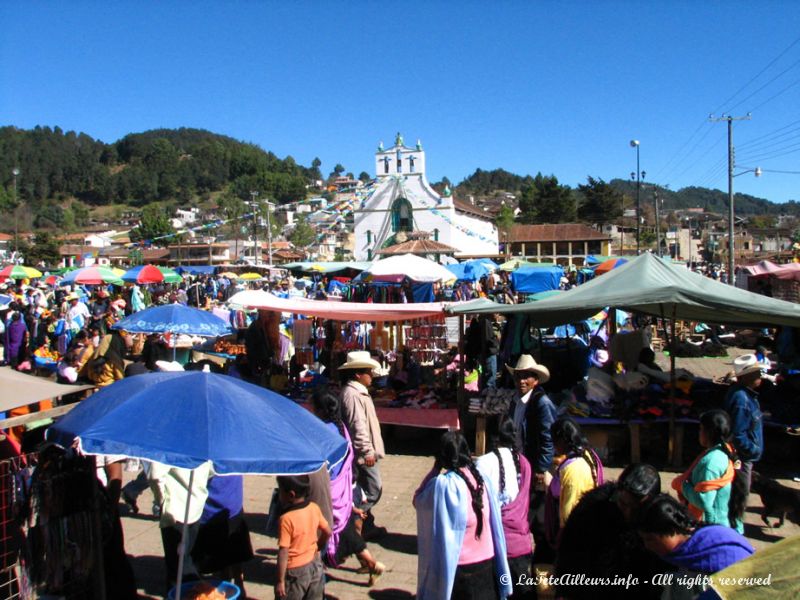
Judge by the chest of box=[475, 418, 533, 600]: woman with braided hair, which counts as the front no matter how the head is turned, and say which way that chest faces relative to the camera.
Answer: away from the camera

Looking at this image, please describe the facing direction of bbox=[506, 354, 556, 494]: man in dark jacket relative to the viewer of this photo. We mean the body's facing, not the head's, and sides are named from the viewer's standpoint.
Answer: facing the viewer and to the left of the viewer

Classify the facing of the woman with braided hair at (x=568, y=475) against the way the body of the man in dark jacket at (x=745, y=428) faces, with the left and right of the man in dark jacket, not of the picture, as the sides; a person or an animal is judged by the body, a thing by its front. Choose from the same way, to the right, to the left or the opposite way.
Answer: the opposite way

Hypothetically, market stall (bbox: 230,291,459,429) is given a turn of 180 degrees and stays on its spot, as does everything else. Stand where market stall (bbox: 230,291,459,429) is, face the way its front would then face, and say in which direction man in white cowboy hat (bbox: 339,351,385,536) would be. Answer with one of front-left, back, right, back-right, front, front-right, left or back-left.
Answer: back

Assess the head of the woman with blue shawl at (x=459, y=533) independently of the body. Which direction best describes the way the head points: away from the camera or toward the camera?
away from the camera

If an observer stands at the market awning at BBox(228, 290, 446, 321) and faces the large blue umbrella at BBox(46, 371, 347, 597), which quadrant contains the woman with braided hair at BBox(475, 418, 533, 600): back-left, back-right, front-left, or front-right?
front-left

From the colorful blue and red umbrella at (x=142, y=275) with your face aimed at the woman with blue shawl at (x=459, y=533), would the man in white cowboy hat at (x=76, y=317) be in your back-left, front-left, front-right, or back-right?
front-right

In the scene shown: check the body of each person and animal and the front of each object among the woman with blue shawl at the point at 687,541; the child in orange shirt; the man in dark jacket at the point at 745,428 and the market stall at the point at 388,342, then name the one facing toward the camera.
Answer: the market stall

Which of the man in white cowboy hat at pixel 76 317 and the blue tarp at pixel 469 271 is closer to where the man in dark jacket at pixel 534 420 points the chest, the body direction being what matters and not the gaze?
the man in white cowboy hat
